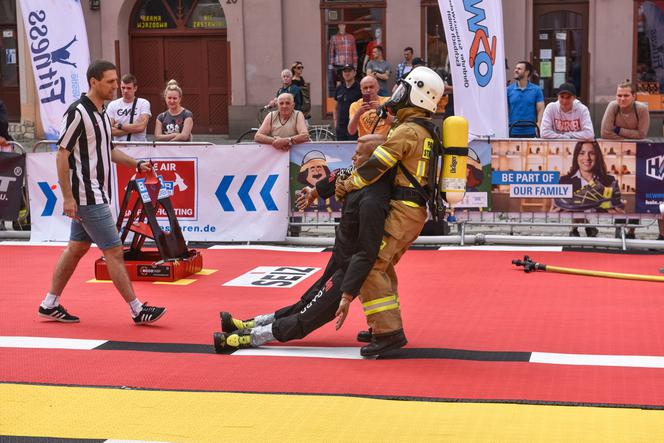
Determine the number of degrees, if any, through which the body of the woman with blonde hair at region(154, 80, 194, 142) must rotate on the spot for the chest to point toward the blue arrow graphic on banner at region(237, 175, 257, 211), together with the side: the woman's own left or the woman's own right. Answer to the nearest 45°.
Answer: approximately 45° to the woman's own left

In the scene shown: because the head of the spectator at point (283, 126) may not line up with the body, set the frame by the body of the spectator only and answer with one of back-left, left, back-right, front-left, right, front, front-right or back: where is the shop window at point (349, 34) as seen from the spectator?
back

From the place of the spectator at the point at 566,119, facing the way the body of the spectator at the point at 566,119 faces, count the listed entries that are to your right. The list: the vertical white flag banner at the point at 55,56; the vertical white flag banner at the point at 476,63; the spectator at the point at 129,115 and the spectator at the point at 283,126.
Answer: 4

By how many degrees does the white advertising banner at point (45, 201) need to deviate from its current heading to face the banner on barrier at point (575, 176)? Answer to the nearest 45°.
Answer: approximately 45° to its left

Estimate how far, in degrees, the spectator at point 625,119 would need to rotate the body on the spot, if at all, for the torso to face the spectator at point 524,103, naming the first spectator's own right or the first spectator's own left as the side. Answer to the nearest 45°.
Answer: approximately 135° to the first spectator's own right

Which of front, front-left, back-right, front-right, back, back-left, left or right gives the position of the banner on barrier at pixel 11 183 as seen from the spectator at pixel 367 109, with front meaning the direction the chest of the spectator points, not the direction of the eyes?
right

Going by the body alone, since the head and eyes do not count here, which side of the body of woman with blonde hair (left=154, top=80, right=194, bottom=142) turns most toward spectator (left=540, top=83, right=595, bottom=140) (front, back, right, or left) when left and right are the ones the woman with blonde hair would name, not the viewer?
left

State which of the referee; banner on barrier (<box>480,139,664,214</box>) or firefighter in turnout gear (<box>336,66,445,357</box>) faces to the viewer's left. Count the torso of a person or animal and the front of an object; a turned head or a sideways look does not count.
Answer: the firefighter in turnout gear

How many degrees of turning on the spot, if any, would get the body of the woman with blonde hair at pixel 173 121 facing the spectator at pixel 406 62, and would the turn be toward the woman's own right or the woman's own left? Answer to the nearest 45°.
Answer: approximately 135° to the woman's own left

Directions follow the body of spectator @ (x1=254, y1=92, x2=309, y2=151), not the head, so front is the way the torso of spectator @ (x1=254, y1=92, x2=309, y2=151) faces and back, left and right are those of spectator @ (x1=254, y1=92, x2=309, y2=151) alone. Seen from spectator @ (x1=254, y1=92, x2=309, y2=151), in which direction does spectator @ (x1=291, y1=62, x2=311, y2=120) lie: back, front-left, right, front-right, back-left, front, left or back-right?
back

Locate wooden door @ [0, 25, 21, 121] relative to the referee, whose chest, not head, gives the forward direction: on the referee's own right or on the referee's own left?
on the referee's own left

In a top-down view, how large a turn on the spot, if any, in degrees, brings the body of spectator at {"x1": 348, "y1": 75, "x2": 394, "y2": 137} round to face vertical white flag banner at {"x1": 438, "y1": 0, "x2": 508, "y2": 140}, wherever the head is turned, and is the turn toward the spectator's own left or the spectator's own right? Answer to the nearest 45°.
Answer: approximately 135° to the spectator's own left

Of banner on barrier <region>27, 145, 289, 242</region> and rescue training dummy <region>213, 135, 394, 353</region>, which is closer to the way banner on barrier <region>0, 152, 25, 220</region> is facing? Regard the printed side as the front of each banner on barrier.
the rescue training dummy
